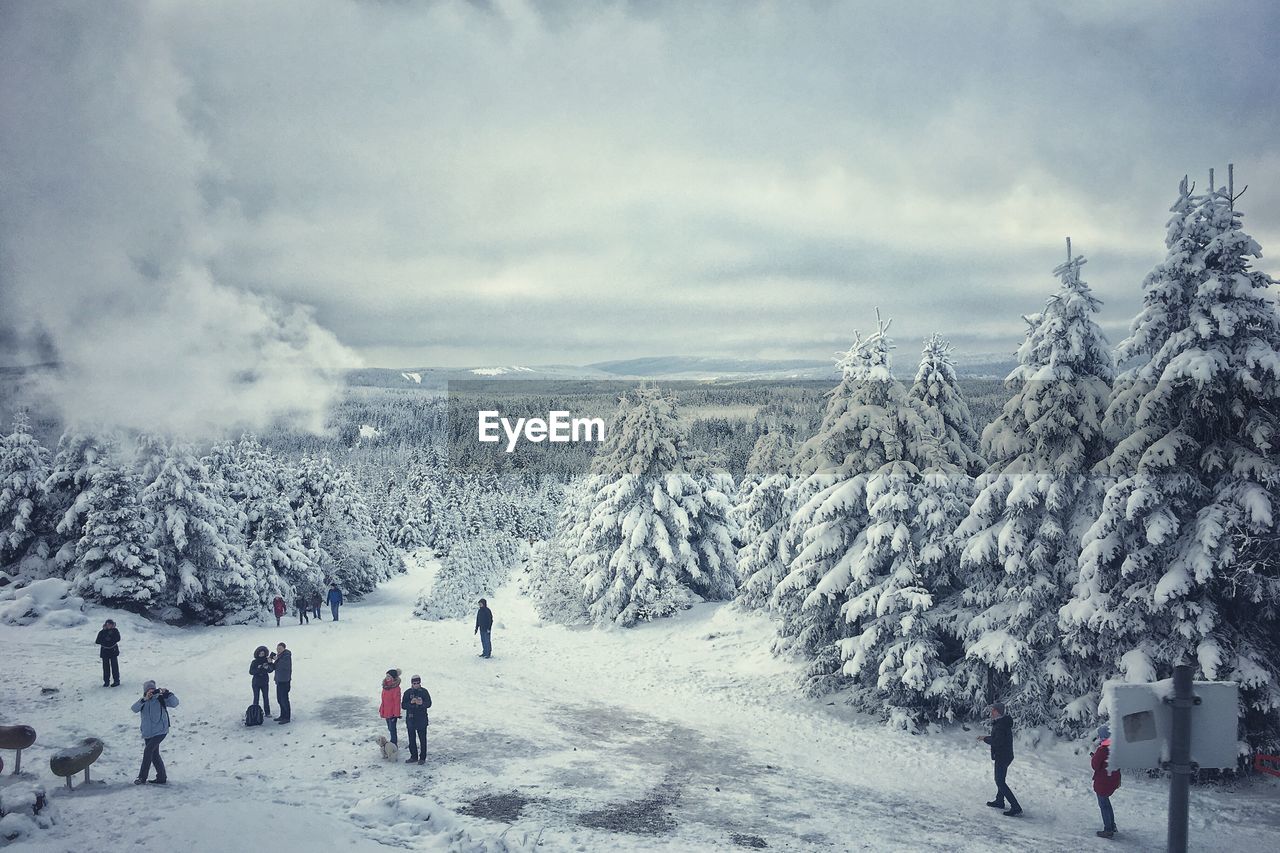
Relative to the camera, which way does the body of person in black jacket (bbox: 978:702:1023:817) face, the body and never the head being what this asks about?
to the viewer's left

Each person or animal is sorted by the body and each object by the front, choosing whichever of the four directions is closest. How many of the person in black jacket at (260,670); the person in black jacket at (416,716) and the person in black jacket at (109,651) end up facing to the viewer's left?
0

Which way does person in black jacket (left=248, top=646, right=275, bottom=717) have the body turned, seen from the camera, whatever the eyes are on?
toward the camera

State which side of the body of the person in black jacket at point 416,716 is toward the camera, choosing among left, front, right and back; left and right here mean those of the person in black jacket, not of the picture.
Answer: front

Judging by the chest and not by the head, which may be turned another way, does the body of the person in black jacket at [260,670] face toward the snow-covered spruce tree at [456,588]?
no

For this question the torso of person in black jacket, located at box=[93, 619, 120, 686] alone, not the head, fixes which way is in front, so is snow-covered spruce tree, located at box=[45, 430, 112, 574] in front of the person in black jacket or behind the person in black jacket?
behind

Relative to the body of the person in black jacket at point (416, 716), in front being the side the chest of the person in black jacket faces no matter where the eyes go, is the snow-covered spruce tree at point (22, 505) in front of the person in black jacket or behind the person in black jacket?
behind

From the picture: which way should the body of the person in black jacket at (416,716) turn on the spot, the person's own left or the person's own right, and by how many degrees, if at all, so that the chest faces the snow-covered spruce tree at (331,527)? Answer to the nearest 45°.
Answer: approximately 180°
